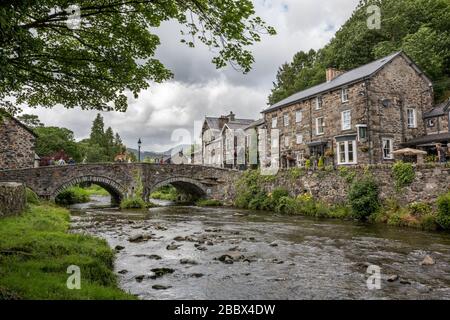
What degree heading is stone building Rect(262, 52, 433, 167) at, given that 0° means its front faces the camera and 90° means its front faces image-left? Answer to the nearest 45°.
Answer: approximately 45°

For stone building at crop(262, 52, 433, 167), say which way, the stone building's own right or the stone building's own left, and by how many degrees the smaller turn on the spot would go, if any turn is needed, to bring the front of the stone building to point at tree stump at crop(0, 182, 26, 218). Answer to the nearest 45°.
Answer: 0° — it already faces it

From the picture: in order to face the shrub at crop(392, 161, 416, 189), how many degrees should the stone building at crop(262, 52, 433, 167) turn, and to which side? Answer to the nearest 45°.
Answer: approximately 45° to its left

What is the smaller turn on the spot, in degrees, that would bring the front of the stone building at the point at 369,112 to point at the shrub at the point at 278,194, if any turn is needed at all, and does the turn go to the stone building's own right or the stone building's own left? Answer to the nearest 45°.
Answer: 0° — it already faces it

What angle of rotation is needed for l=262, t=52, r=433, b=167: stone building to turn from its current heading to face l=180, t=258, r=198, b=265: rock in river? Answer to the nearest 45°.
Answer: approximately 45° to its left

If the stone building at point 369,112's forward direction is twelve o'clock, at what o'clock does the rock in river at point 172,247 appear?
The rock in river is roughly at 11 o'clock from the stone building.

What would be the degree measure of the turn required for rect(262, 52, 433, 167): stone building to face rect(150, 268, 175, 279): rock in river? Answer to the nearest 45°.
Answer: approximately 45° to its left

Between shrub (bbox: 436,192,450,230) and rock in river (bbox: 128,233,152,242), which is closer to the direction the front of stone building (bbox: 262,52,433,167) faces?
the rock in river
